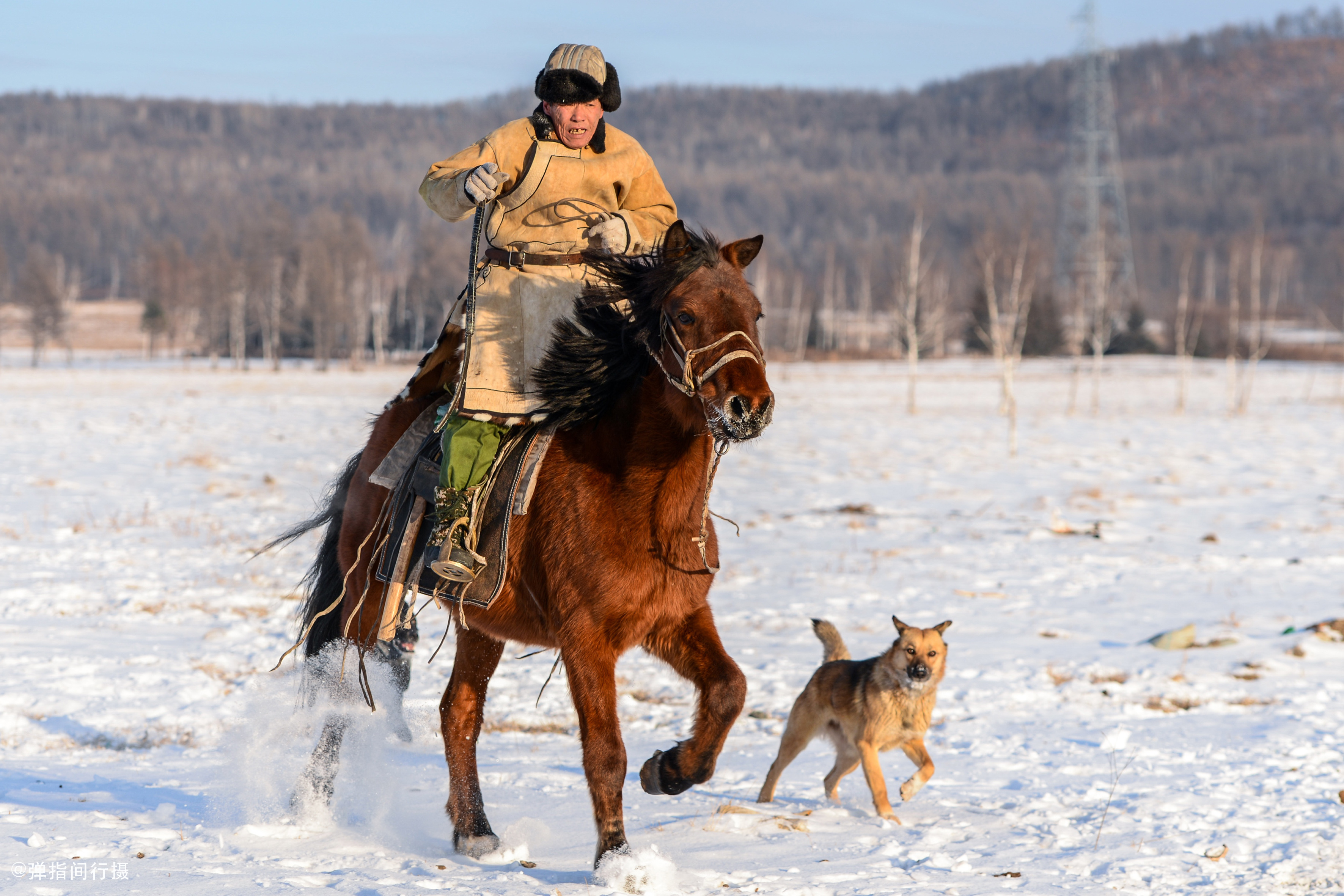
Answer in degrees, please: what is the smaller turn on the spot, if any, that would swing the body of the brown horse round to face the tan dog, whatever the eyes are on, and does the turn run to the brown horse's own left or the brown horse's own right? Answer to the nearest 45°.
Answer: approximately 90° to the brown horse's own left

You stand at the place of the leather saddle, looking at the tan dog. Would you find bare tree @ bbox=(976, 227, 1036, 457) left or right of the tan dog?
left

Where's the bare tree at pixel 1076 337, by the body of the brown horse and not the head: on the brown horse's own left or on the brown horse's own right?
on the brown horse's own left

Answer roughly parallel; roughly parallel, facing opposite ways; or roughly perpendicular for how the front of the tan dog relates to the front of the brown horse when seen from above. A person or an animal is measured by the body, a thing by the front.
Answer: roughly parallel

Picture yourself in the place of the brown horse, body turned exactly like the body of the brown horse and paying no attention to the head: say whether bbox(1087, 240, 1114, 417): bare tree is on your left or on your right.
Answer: on your left

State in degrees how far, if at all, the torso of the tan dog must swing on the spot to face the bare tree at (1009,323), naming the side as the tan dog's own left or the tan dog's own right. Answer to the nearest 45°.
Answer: approximately 135° to the tan dog's own left

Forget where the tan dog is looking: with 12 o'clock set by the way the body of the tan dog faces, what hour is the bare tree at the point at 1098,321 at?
The bare tree is roughly at 8 o'clock from the tan dog.

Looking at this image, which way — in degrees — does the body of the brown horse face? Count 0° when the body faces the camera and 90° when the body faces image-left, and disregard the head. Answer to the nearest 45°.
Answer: approximately 315°

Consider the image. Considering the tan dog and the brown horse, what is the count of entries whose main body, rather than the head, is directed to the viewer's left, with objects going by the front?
0

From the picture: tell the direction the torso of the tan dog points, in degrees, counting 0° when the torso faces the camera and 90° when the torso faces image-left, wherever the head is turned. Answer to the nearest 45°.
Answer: approximately 315°
